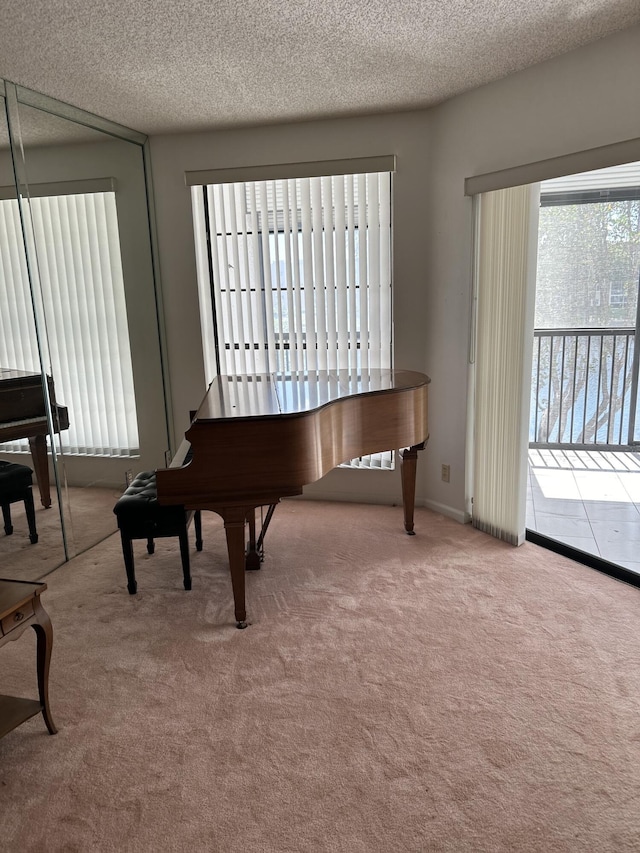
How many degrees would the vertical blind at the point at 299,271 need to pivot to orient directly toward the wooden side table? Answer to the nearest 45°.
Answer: approximately 45° to its right

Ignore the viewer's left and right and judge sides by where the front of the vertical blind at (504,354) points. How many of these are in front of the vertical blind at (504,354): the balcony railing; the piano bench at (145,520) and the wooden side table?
2

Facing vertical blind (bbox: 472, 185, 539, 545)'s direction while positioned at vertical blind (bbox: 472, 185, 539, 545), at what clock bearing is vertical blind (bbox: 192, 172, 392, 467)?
vertical blind (bbox: 192, 172, 392, 467) is roughly at 2 o'clock from vertical blind (bbox: 472, 185, 539, 545).

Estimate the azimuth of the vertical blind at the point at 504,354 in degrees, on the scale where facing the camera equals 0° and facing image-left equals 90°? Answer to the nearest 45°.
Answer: approximately 45°

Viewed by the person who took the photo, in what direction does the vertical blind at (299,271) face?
facing the viewer

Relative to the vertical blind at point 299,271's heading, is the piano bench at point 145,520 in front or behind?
in front

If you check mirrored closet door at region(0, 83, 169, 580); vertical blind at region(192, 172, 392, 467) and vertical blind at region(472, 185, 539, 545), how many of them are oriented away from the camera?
0

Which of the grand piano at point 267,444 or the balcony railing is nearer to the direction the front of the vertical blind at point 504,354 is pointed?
the grand piano

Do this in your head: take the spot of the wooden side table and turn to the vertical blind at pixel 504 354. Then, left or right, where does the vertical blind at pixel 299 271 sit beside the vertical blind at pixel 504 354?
left

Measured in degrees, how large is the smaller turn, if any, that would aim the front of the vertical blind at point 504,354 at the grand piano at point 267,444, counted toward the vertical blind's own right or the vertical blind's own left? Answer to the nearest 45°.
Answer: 0° — it already faces it

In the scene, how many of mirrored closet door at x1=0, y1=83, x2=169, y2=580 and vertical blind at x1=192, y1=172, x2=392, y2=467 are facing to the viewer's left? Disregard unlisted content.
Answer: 0

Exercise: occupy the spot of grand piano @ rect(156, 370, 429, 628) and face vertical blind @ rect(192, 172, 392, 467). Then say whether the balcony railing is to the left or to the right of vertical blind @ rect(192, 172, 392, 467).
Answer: right

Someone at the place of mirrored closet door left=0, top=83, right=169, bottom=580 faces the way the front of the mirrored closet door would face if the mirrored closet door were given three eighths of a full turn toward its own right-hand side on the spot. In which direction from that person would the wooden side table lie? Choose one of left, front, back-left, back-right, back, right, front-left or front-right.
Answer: left

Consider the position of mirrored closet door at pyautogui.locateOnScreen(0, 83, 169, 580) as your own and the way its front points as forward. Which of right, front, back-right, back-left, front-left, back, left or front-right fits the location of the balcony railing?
front-left
